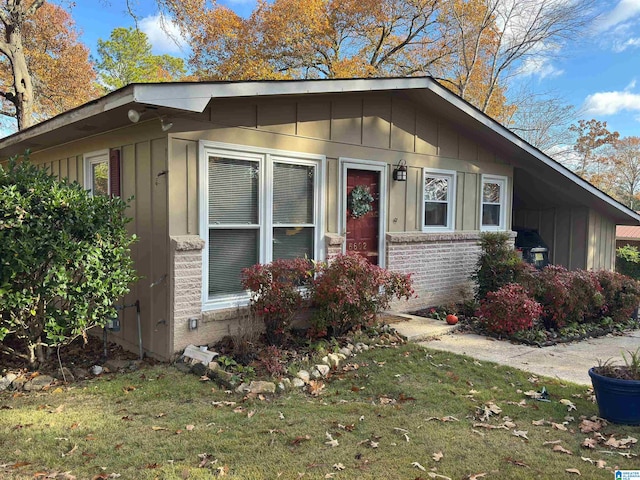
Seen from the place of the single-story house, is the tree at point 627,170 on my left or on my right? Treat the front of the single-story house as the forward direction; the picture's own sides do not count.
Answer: on my left

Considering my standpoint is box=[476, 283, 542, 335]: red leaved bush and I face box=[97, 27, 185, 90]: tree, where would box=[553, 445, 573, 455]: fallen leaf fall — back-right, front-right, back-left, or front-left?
back-left

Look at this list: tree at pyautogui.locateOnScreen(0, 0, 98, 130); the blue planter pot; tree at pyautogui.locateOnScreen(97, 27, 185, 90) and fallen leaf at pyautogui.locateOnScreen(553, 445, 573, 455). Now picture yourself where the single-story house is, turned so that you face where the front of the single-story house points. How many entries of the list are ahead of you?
2

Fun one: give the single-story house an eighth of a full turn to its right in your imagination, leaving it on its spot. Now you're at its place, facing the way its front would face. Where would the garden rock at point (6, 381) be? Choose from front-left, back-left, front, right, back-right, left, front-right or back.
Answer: front-right

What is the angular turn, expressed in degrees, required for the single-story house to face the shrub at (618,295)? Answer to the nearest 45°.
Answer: approximately 45° to its left

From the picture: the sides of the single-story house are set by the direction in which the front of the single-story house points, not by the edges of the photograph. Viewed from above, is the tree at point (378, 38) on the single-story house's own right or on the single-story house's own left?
on the single-story house's own left

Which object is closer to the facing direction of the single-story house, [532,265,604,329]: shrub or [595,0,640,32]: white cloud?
the shrub

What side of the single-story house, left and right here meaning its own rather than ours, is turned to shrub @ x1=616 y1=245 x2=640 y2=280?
left

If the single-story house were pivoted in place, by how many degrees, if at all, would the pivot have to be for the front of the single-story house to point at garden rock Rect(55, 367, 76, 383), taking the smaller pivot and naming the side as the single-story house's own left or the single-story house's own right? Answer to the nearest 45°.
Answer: approximately 90° to the single-story house's own right

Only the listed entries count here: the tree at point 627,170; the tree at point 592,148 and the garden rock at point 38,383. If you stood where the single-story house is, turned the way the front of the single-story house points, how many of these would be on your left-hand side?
2
